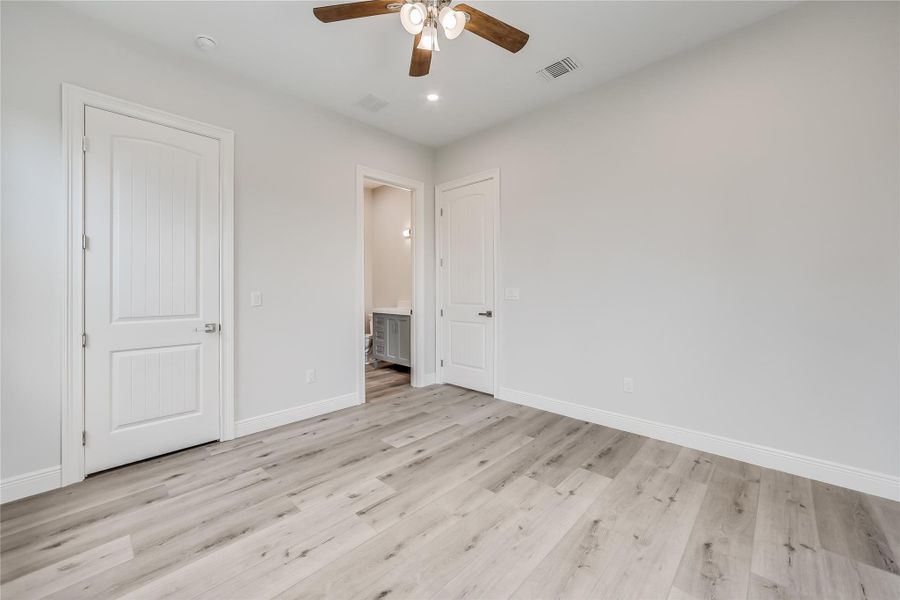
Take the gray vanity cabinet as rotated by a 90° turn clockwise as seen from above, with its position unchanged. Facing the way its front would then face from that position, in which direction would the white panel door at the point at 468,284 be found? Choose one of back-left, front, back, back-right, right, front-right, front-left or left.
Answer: back

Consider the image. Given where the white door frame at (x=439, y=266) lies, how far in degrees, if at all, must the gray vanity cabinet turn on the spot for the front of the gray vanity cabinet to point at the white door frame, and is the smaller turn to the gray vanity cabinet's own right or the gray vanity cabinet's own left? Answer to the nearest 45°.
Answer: approximately 90° to the gray vanity cabinet's own left

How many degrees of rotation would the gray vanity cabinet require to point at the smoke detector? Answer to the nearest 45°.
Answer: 0° — it already faces it

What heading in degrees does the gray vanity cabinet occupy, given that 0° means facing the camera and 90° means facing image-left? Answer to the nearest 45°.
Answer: approximately 45°

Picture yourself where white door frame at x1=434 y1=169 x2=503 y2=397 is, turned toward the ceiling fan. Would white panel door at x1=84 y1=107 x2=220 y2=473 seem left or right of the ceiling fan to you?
right

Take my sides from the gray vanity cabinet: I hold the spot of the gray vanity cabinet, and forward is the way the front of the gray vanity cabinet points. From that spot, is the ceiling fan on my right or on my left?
on my left

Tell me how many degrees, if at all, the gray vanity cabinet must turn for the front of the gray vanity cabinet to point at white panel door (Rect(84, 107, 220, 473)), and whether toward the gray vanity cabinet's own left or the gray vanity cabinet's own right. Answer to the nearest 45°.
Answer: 0° — it already faces it
